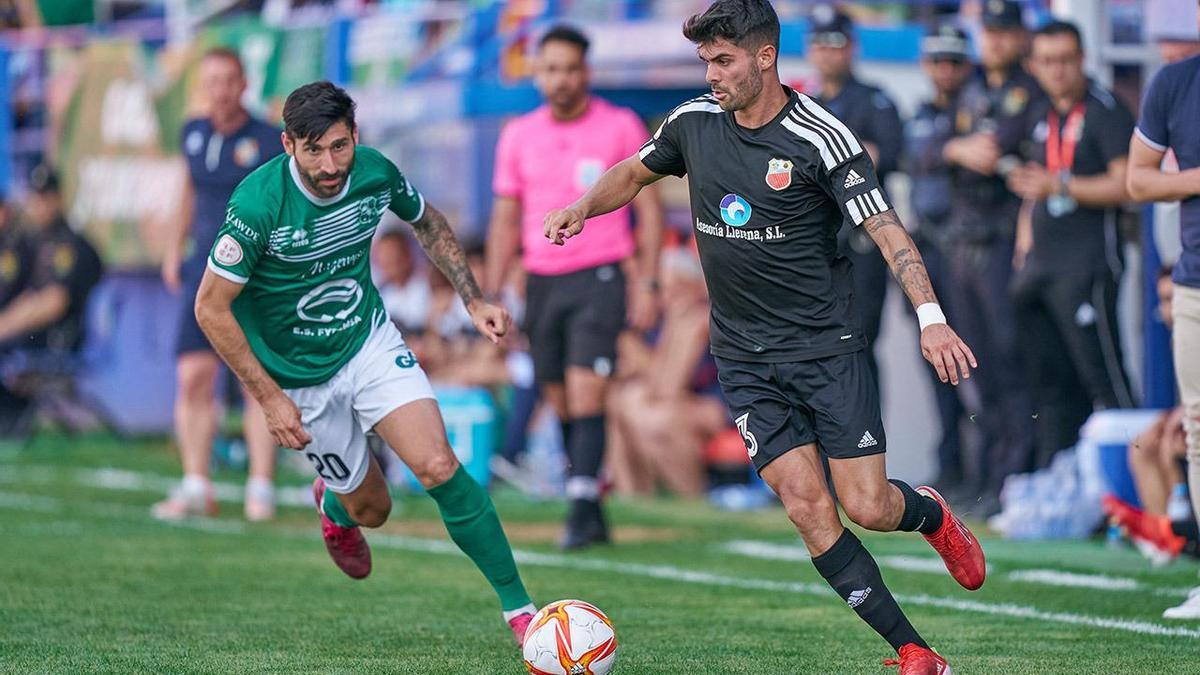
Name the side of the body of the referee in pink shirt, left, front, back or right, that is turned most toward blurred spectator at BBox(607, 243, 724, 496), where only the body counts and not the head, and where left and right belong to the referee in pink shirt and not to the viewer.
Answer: back

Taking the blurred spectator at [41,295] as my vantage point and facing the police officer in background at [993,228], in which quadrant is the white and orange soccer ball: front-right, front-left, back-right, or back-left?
front-right

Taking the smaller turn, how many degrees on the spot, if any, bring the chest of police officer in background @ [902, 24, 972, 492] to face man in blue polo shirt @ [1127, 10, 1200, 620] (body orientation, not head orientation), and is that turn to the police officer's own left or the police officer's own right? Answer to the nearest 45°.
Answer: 0° — they already face them

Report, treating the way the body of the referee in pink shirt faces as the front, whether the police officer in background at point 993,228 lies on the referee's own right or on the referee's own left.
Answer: on the referee's own left

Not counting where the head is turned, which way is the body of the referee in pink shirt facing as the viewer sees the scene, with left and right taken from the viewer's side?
facing the viewer

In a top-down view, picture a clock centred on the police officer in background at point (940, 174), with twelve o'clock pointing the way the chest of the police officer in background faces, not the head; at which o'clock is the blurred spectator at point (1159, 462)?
The blurred spectator is roughly at 11 o'clock from the police officer in background.

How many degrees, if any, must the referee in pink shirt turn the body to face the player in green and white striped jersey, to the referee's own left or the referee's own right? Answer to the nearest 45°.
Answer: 0° — they already face them

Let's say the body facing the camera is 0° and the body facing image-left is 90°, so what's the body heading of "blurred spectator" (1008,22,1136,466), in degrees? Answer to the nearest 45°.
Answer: approximately 45°

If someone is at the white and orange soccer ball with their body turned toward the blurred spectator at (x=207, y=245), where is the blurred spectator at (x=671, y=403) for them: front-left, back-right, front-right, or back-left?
front-right

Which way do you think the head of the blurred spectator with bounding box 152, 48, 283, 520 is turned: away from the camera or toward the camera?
toward the camera

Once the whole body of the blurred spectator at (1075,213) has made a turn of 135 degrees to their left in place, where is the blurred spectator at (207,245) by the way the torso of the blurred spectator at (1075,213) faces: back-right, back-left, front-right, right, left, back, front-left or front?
back

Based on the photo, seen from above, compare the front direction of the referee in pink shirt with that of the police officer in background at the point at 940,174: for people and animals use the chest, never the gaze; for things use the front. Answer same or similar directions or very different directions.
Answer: same or similar directions

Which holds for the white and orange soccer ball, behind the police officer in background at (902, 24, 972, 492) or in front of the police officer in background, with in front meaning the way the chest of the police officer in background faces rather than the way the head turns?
in front

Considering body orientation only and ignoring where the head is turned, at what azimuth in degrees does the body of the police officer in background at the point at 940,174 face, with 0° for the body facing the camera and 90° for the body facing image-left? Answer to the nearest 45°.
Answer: approximately 0°

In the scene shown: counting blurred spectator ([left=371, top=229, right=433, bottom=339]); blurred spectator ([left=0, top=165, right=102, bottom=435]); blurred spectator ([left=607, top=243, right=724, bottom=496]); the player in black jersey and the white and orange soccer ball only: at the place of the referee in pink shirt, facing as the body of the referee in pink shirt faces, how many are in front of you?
2

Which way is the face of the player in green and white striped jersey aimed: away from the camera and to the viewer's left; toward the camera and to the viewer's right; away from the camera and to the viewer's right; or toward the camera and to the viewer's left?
toward the camera and to the viewer's right

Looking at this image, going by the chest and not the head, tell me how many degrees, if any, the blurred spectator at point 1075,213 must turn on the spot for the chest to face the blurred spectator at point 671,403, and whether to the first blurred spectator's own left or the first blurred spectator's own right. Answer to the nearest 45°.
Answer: approximately 90° to the first blurred spectator's own right

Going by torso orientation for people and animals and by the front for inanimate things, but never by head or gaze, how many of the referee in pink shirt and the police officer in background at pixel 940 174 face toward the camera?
2
